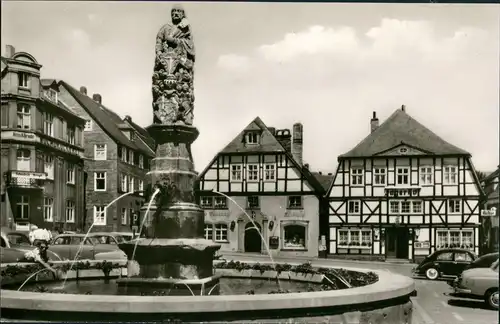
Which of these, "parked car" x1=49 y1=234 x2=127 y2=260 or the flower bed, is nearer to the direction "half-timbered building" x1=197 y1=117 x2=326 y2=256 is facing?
the flower bed

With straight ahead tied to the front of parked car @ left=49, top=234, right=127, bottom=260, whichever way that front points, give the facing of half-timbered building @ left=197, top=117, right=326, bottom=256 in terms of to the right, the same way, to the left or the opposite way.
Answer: to the right

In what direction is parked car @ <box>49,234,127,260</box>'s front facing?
to the viewer's right

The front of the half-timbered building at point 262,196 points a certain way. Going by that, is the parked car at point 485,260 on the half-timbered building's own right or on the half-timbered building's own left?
on the half-timbered building's own left

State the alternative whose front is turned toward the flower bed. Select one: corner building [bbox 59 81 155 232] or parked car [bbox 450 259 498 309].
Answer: the corner building
